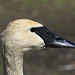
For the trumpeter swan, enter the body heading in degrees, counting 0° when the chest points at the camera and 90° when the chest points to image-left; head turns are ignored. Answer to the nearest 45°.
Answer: approximately 270°
